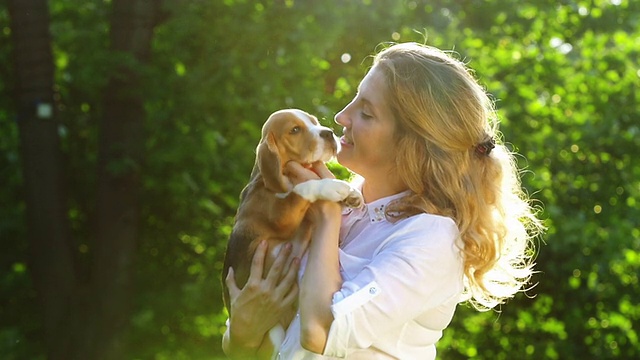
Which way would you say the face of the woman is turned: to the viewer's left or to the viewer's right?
to the viewer's left

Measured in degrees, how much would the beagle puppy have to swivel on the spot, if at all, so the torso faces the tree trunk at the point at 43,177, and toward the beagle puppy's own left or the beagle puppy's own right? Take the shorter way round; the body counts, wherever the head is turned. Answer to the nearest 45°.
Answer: approximately 135° to the beagle puppy's own left

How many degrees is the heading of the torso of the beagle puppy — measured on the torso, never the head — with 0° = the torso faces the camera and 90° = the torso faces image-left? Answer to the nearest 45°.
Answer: approximately 270°

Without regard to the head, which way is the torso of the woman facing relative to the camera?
to the viewer's left
